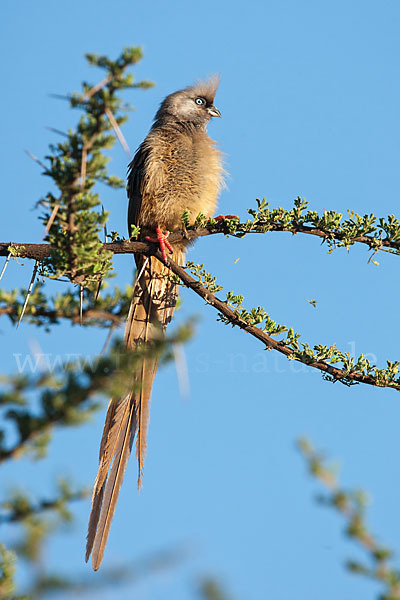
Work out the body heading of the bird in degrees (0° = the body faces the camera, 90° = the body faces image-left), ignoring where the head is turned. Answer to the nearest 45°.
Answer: approximately 315°
